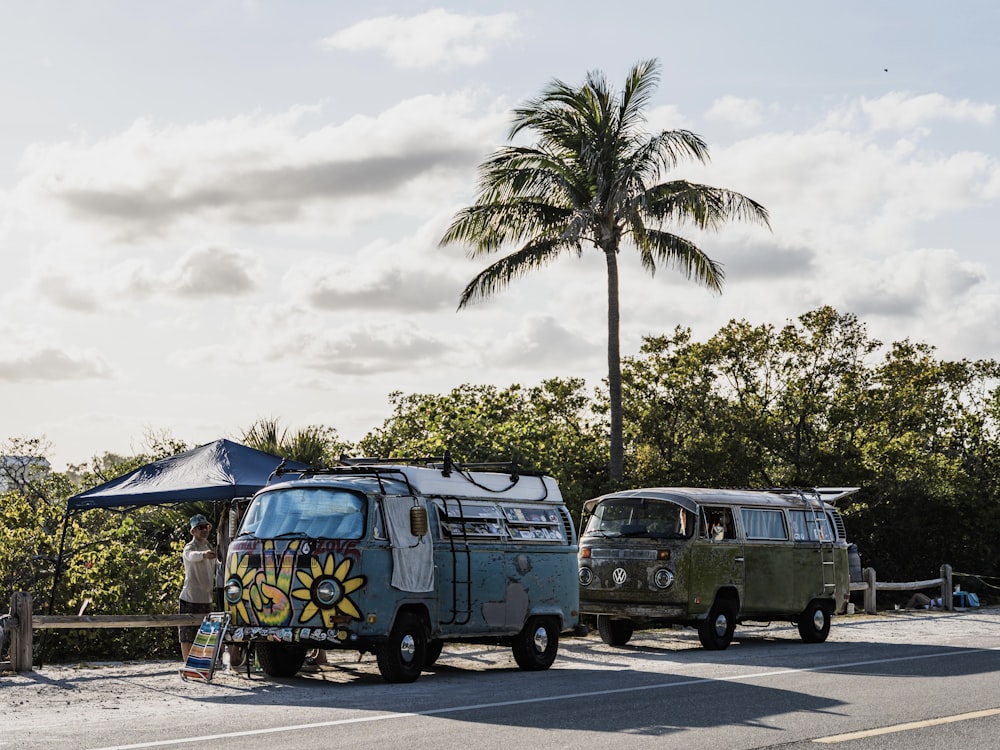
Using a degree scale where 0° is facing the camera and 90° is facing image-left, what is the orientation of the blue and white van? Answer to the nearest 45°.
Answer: approximately 45°

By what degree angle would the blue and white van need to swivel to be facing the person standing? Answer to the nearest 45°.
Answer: approximately 90° to its right

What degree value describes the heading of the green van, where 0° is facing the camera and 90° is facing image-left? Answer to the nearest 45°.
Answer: approximately 45°

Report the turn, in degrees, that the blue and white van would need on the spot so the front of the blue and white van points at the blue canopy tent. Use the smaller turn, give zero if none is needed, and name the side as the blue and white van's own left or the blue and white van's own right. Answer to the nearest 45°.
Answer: approximately 90° to the blue and white van's own right

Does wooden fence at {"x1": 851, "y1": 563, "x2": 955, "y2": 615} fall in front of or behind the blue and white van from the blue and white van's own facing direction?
behind

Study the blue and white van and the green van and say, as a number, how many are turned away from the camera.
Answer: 0

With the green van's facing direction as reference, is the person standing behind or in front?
in front
